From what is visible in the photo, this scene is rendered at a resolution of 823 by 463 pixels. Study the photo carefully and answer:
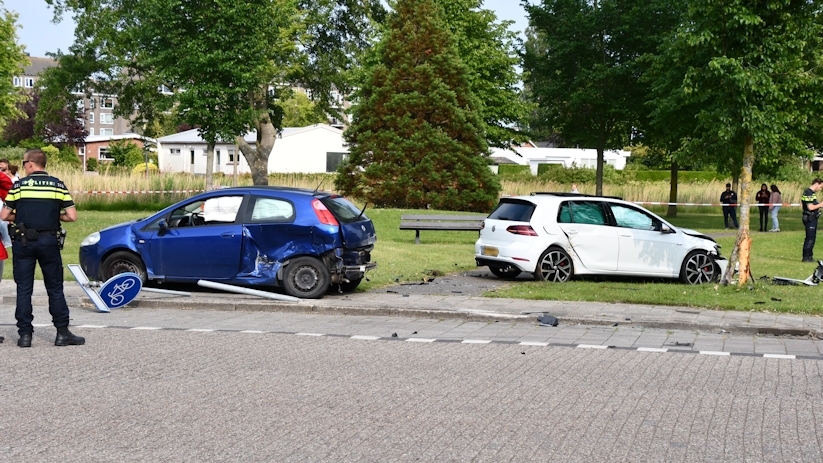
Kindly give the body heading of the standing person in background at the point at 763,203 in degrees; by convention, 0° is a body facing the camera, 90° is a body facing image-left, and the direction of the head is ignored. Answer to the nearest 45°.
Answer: approximately 0°

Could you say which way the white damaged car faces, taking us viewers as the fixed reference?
facing away from the viewer and to the right of the viewer

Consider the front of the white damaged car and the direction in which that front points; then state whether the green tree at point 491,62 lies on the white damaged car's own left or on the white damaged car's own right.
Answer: on the white damaged car's own left

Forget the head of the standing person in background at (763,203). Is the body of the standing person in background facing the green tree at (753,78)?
yes

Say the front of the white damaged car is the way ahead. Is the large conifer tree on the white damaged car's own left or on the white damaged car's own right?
on the white damaged car's own left

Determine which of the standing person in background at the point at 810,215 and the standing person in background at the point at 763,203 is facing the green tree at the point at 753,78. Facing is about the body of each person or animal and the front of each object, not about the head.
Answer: the standing person in background at the point at 763,203

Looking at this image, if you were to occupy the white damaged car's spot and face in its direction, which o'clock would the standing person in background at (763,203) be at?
The standing person in background is roughly at 11 o'clock from the white damaged car.
